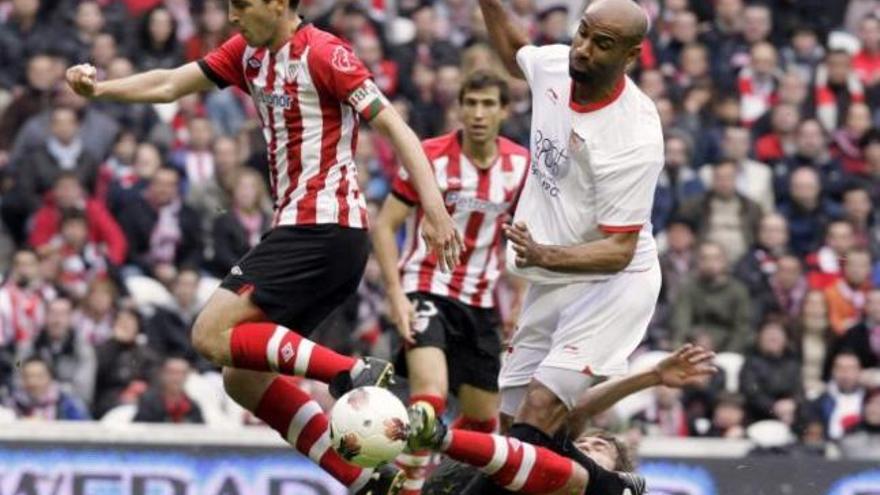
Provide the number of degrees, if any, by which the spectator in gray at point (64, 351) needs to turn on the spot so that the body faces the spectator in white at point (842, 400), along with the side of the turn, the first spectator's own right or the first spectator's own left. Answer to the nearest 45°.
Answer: approximately 90° to the first spectator's own left

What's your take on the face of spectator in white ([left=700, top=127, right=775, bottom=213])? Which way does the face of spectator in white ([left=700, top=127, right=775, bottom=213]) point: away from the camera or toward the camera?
toward the camera

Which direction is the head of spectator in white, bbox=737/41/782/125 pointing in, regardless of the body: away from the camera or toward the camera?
toward the camera

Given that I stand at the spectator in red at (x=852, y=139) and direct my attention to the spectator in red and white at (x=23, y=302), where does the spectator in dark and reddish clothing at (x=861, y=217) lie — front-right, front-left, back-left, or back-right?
front-left

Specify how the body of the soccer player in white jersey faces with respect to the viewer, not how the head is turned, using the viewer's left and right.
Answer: facing the viewer and to the left of the viewer

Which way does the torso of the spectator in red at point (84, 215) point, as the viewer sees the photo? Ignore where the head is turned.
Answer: toward the camera

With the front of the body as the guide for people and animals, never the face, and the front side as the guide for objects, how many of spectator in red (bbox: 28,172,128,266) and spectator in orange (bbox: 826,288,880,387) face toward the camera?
2

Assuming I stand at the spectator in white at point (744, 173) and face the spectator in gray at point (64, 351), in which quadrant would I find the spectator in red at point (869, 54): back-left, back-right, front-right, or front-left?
back-right

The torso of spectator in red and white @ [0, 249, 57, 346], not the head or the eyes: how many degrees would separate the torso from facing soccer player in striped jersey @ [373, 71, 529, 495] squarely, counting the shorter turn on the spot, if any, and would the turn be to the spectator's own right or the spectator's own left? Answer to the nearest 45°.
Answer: approximately 45° to the spectator's own left

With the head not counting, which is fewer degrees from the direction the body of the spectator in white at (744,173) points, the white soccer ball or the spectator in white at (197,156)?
the white soccer ball

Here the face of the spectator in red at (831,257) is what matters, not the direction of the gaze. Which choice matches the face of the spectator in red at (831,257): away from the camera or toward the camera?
toward the camera

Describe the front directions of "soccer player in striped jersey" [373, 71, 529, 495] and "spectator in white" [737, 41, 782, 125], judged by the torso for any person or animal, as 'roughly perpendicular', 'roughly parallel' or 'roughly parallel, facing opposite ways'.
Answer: roughly parallel

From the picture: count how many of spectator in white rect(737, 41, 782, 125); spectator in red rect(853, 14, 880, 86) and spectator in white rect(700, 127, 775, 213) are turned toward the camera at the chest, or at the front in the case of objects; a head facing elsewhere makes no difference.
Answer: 3

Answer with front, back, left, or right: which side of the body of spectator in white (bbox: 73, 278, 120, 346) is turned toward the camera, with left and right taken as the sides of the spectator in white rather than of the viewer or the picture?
front

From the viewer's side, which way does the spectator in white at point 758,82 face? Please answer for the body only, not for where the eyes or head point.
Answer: toward the camera
